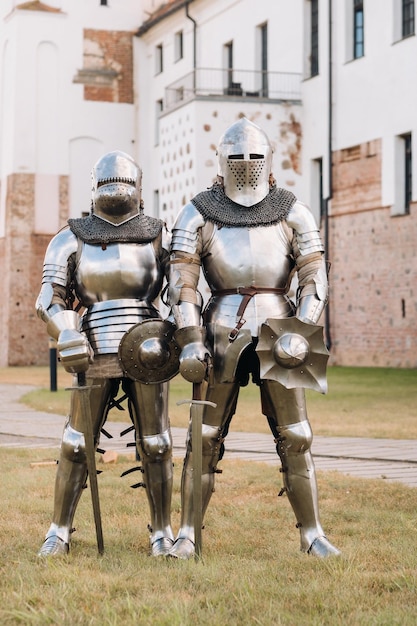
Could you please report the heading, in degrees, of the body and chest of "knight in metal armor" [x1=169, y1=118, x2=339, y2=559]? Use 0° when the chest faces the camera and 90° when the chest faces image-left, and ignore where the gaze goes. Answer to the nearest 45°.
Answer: approximately 0°

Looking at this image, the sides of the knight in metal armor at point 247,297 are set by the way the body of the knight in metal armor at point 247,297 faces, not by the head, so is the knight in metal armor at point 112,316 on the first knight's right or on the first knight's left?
on the first knight's right
